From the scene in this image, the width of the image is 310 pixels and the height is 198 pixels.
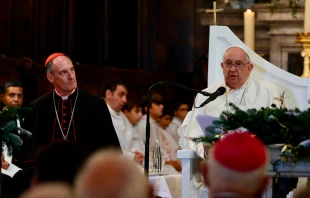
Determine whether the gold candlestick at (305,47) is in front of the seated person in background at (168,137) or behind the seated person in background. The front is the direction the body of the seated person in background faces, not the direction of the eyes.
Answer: in front

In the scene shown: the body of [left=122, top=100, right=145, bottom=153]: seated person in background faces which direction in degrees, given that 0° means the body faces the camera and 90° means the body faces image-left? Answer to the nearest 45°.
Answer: approximately 315°

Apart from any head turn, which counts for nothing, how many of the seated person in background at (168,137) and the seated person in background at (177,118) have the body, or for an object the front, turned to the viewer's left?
0

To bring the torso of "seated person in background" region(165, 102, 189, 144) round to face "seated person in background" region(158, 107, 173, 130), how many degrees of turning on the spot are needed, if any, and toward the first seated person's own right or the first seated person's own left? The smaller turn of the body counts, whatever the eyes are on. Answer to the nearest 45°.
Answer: approximately 90° to the first seated person's own right

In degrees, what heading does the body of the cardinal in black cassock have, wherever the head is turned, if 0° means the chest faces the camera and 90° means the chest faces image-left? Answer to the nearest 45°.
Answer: approximately 0°

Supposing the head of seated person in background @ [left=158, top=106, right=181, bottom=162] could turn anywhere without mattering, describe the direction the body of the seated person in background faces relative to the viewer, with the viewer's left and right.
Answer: facing the viewer and to the right of the viewer

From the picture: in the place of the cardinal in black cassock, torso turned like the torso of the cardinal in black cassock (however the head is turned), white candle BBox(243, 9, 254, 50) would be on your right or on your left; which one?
on your left

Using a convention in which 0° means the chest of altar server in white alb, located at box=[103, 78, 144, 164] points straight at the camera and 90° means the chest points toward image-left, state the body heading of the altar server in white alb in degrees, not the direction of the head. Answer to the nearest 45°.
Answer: approximately 315°

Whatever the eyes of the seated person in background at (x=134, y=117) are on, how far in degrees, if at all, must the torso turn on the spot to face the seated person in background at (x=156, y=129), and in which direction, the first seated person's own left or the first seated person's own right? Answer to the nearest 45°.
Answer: approximately 90° to the first seated person's own left
